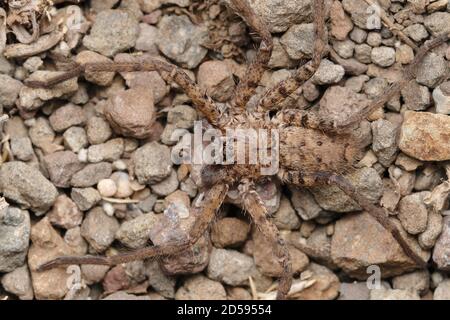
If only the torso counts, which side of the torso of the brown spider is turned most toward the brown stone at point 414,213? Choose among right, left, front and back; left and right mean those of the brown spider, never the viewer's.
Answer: back

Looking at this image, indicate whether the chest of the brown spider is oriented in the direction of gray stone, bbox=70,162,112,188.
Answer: yes

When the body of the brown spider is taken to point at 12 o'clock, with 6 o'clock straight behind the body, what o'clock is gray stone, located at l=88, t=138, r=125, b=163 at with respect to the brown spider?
The gray stone is roughly at 12 o'clock from the brown spider.

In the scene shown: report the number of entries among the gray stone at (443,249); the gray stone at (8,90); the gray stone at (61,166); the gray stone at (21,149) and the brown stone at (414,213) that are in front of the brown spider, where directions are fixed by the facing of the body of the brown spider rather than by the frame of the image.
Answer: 3

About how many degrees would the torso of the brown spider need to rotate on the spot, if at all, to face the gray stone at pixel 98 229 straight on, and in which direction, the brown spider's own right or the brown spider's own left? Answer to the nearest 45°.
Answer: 0° — it already faces it

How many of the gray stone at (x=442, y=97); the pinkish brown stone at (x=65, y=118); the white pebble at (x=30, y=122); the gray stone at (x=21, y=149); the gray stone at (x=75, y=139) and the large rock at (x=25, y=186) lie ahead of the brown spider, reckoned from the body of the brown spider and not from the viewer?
5

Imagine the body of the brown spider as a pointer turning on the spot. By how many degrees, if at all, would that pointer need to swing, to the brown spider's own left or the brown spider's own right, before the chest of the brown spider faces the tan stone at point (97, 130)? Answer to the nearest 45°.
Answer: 0° — it already faces it

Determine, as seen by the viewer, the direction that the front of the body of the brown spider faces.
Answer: to the viewer's left

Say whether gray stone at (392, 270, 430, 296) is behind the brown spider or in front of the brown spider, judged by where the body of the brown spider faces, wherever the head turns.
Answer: behind

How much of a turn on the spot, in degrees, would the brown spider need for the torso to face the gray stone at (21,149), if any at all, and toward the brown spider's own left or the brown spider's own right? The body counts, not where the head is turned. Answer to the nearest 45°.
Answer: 0° — it already faces it
